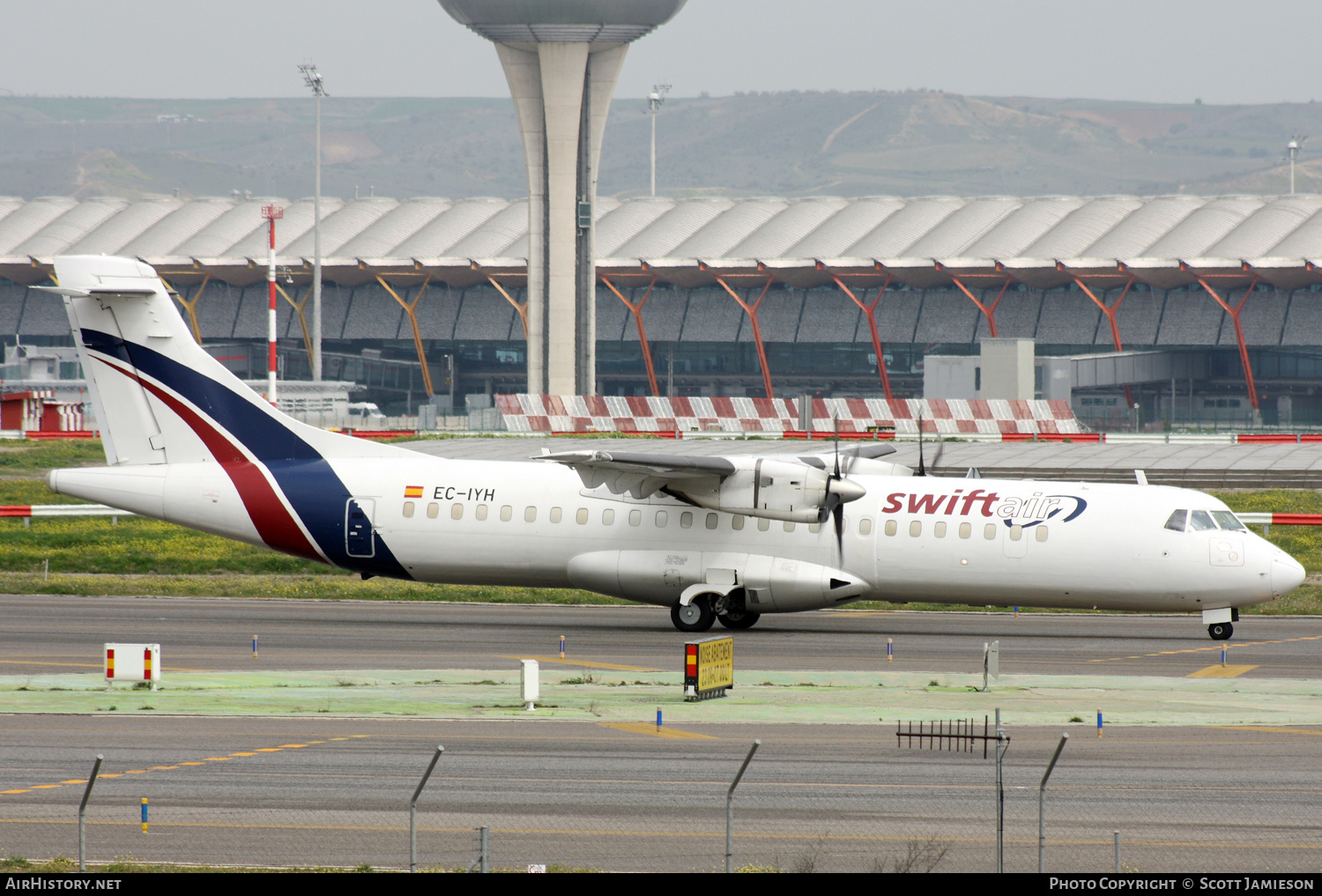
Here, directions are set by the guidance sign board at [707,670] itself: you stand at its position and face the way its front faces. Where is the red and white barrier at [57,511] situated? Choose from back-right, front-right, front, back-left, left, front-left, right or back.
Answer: back

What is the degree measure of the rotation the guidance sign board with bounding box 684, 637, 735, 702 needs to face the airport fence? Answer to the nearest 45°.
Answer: approximately 45° to its right

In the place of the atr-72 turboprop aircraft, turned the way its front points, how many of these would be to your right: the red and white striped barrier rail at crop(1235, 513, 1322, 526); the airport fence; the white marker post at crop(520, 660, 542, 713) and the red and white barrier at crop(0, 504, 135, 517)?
2

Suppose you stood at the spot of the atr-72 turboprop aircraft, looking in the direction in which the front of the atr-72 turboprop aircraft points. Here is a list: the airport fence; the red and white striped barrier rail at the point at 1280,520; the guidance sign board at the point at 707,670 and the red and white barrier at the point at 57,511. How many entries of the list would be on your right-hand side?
2

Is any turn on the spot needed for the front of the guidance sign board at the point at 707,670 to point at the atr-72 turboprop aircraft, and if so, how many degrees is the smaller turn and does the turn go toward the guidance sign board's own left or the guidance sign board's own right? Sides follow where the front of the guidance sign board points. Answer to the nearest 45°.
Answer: approximately 135° to the guidance sign board's own left

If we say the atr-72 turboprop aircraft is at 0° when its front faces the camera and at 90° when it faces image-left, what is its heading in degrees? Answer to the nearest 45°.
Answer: approximately 270°

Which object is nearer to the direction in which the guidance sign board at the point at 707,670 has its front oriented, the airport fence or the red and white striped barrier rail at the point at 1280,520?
the airport fence

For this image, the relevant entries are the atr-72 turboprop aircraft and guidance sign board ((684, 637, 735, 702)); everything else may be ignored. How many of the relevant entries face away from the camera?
0

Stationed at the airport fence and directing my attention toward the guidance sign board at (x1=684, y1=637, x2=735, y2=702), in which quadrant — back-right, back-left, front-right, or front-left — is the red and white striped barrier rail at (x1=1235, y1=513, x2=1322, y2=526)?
front-right

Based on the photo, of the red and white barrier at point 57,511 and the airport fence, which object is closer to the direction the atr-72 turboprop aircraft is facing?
the airport fence

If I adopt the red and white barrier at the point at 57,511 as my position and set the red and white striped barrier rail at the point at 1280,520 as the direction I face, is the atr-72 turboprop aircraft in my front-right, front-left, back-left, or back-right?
front-right

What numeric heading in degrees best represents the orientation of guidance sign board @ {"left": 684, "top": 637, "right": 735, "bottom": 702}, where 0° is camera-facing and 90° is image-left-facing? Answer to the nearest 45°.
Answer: approximately 315°

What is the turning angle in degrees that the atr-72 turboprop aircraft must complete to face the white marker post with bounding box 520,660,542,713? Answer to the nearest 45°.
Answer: approximately 90° to its right

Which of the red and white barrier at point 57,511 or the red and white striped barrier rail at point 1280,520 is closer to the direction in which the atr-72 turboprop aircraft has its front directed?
the red and white striped barrier rail

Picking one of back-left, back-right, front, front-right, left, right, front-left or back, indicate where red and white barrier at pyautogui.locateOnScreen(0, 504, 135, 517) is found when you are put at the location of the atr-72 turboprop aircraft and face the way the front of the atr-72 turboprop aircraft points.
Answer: back-left

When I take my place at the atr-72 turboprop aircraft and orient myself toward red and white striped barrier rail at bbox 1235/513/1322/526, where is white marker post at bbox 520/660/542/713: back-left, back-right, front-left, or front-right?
back-right

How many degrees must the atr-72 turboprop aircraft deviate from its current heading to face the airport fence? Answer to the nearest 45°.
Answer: approximately 90° to its right
